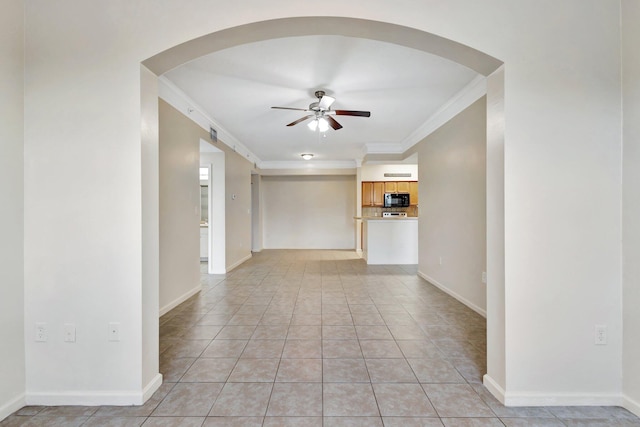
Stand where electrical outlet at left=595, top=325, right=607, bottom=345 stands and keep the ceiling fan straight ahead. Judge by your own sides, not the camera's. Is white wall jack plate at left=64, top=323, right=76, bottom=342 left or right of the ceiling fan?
left

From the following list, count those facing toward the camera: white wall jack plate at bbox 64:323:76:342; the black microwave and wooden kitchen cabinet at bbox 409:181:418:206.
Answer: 3

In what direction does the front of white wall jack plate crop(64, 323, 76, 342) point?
toward the camera

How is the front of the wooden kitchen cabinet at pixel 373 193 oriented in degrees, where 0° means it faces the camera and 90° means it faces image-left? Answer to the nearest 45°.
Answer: approximately 0°

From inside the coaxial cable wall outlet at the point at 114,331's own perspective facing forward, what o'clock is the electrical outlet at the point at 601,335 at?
the electrical outlet at the point at 601,335 is roughly at 10 o'clock from the coaxial cable wall outlet at the point at 114,331.

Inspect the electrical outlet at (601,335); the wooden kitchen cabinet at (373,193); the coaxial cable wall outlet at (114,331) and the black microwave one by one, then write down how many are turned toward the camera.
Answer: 4

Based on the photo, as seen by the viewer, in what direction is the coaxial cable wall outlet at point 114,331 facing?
toward the camera

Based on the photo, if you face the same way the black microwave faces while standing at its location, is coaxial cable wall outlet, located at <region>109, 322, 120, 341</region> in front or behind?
in front

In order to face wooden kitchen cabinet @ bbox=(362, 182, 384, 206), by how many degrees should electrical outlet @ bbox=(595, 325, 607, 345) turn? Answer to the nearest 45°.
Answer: approximately 135° to its right

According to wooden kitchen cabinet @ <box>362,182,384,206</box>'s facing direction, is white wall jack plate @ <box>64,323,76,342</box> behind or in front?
in front

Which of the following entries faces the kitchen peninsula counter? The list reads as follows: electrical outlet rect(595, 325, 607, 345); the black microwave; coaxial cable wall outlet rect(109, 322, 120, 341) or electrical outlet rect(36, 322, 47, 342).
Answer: the black microwave

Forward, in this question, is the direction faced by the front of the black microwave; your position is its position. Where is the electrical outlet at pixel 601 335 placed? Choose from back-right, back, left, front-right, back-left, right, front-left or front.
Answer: front

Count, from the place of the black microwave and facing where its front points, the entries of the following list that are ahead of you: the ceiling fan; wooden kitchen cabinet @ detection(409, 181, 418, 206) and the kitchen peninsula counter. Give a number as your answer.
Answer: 2

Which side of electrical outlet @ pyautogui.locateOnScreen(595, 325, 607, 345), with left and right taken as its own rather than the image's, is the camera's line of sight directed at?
front
